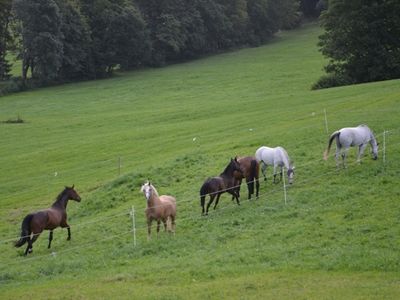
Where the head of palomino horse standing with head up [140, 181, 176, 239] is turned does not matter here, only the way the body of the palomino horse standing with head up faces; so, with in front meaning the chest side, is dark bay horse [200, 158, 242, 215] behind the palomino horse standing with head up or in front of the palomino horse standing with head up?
behind

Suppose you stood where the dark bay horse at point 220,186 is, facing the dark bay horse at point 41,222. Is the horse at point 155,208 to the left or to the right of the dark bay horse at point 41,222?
left
